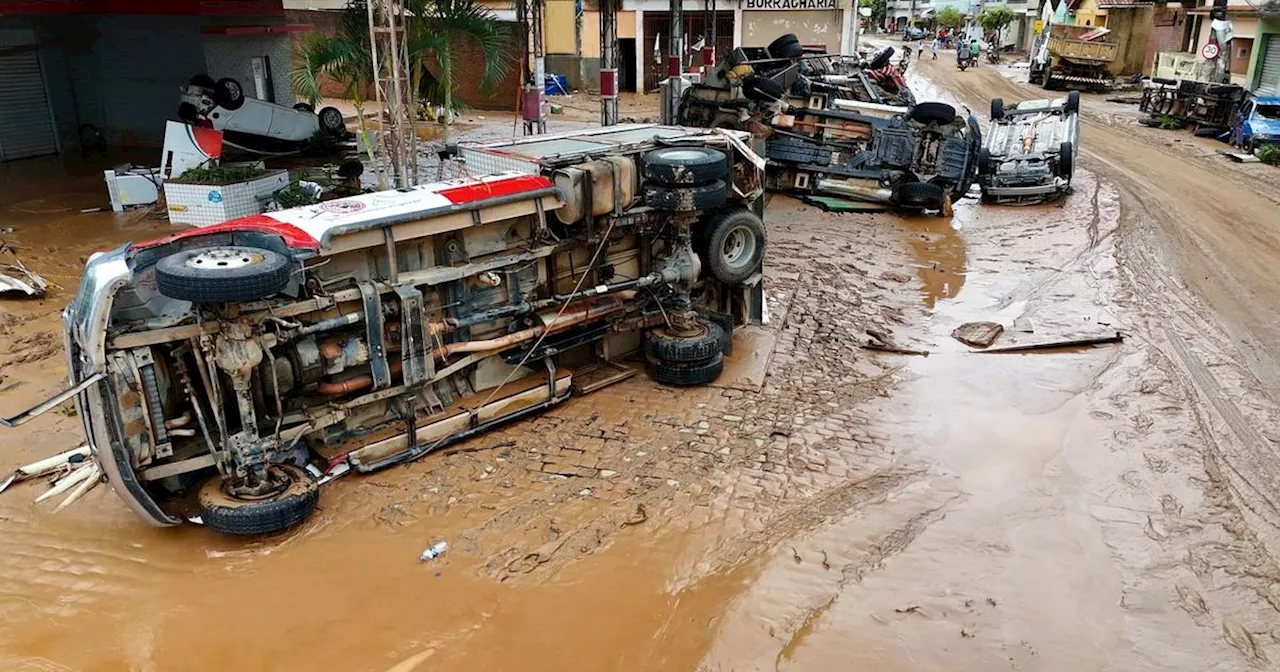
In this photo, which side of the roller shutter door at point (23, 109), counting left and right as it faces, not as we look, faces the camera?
front

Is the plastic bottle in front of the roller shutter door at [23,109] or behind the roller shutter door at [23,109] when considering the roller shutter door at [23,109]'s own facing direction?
in front

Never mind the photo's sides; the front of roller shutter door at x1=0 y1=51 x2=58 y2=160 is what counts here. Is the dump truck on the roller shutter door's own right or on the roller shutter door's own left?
on the roller shutter door's own left

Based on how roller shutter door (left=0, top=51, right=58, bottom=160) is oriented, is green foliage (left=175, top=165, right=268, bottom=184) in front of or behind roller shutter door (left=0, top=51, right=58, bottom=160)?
in front

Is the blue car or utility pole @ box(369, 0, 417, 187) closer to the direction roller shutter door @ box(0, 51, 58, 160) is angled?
the utility pole

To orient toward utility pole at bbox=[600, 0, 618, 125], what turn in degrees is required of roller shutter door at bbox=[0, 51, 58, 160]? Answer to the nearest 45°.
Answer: approximately 45° to its left

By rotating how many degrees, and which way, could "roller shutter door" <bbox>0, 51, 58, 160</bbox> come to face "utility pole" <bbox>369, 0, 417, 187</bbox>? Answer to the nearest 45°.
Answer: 0° — it already faces it

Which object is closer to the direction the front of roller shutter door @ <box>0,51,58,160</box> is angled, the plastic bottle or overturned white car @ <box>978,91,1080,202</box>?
the plastic bottle

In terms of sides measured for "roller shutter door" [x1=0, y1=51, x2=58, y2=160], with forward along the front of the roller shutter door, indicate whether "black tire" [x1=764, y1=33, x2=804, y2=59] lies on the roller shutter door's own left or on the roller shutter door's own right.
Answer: on the roller shutter door's own left
